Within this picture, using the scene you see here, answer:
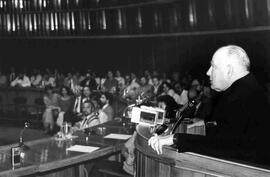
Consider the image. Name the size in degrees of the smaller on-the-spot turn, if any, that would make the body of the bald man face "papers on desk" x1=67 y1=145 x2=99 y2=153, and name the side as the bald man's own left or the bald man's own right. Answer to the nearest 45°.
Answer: approximately 45° to the bald man's own right

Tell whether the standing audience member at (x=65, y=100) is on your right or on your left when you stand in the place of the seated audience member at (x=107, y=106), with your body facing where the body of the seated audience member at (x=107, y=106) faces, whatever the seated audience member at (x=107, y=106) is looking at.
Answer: on your right

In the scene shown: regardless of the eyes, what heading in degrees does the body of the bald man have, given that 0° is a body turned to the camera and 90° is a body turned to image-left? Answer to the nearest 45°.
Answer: approximately 90°

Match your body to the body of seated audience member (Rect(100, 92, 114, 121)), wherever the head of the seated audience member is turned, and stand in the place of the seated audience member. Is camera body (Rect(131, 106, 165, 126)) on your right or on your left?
on your left
